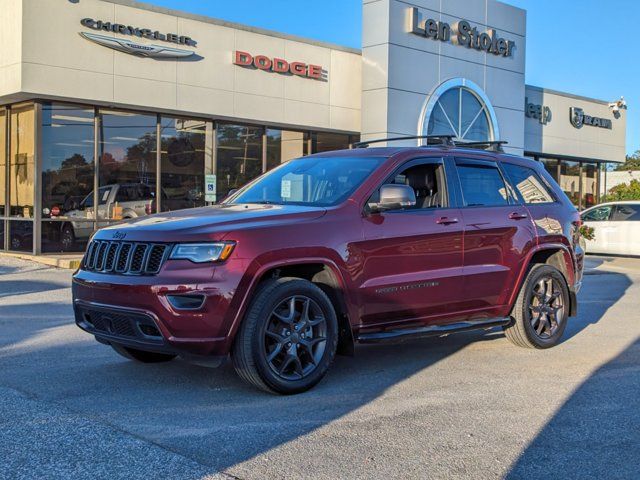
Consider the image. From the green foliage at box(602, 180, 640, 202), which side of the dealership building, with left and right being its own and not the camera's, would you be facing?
left

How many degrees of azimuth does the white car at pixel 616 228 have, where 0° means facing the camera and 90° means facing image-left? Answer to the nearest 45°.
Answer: approximately 90°

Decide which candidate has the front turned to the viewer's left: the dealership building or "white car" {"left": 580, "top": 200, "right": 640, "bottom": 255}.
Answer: the white car

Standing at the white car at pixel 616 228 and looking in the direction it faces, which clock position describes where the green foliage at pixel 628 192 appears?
The green foliage is roughly at 3 o'clock from the white car.

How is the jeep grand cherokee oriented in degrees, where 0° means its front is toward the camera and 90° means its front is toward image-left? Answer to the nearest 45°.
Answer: approximately 45°

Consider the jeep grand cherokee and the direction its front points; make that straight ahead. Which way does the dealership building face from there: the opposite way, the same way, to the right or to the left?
to the left

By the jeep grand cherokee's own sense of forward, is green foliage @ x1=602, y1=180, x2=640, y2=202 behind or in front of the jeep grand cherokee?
behind

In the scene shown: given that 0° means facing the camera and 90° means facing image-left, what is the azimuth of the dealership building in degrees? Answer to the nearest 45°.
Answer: approximately 315°

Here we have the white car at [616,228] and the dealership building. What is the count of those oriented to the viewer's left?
1

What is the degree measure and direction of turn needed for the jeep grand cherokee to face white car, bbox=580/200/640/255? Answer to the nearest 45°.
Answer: approximately 180°
